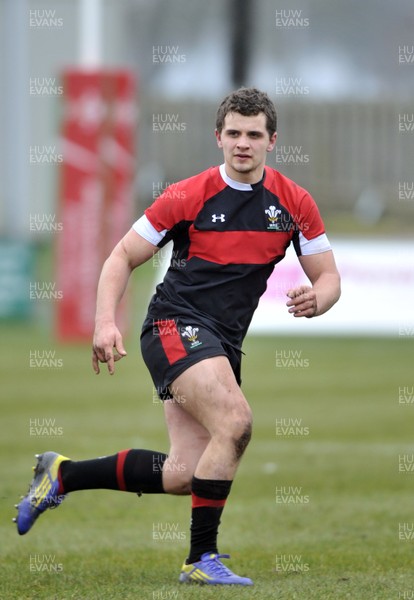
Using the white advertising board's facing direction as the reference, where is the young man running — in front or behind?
in front

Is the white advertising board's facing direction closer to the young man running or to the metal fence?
the young man running

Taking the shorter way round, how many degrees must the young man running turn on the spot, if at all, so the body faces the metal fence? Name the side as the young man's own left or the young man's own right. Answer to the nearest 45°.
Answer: approximately 135° to the young man's own left

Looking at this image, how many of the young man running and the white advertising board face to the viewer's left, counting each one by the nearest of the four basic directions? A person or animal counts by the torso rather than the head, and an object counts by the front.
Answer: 0

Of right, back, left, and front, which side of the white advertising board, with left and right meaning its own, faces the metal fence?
back

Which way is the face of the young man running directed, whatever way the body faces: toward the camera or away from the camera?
toward the camera

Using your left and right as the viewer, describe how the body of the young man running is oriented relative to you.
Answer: facing the viewer and to the right of the viewer

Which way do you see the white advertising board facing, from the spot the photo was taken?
facing the viewer

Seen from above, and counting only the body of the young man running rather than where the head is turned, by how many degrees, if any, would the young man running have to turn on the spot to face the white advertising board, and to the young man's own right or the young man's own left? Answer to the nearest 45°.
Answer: approximately 135° to the young man's own left
